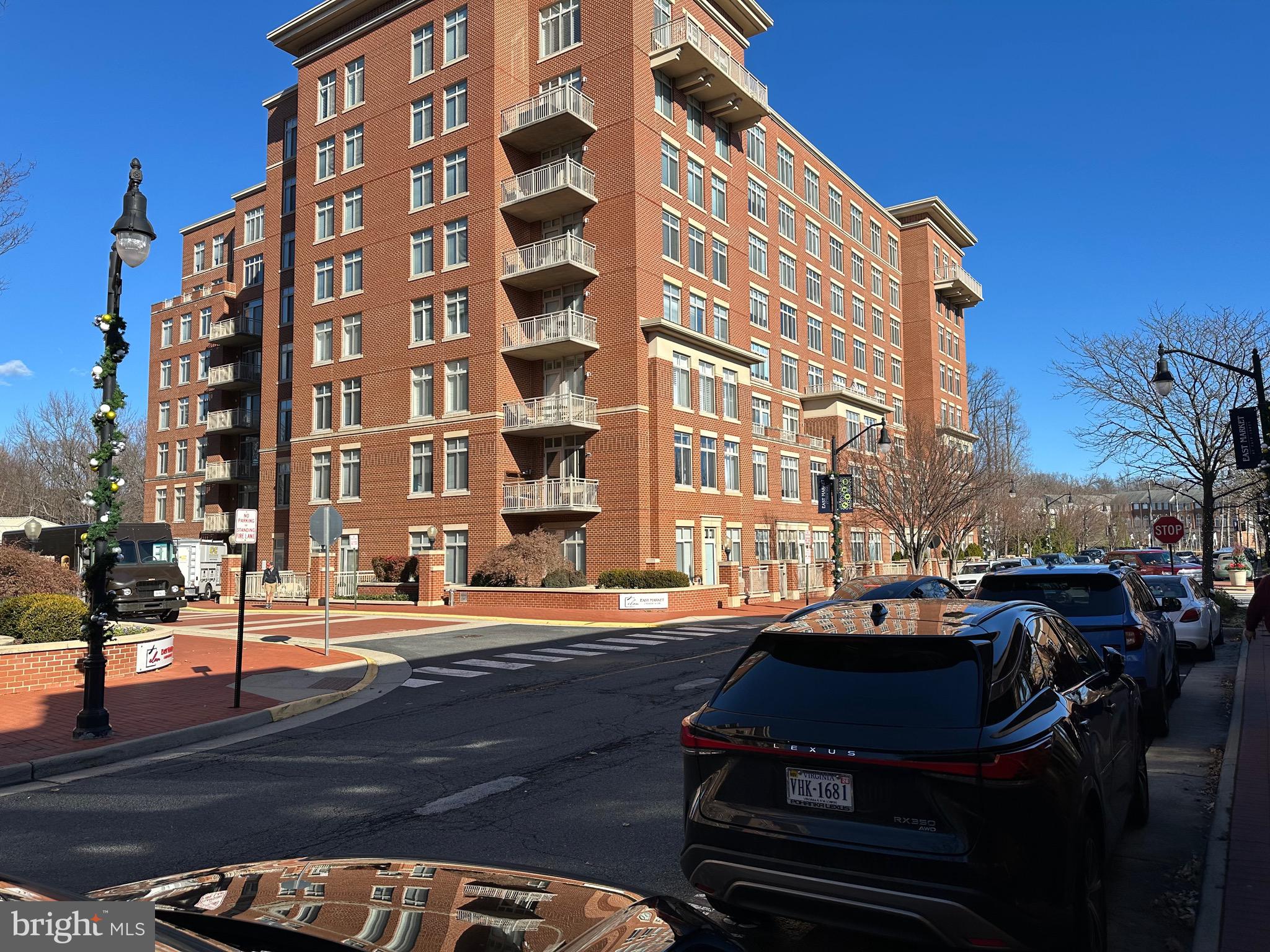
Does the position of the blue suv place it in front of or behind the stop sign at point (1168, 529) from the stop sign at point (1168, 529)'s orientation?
in front

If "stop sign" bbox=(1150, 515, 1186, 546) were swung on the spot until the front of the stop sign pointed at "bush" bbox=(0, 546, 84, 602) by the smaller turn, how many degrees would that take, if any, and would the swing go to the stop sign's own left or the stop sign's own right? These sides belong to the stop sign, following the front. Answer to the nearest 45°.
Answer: approximately 45° to the stop sign's own right

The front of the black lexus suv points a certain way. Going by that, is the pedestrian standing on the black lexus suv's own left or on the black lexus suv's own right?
on the black lexus suv's own left

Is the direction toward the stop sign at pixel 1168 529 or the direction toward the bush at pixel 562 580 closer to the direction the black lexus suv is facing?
the stop sign

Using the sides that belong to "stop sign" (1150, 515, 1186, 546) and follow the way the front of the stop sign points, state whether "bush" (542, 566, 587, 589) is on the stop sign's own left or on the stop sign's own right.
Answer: on the stop sign's own right

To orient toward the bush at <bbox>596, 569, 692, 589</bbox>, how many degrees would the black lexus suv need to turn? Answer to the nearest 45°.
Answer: approximately 45° to its left

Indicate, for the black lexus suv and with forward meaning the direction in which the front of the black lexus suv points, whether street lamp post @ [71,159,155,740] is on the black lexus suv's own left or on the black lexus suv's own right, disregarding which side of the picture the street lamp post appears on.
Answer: on the black lexus suv's own left

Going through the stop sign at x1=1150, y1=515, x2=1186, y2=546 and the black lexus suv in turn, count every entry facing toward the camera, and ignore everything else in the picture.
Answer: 1

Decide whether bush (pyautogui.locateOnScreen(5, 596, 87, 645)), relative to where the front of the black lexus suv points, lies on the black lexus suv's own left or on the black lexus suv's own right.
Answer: on the black lexus suv's own left

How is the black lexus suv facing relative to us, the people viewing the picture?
facing away from the viewer and to the right of the viewer
